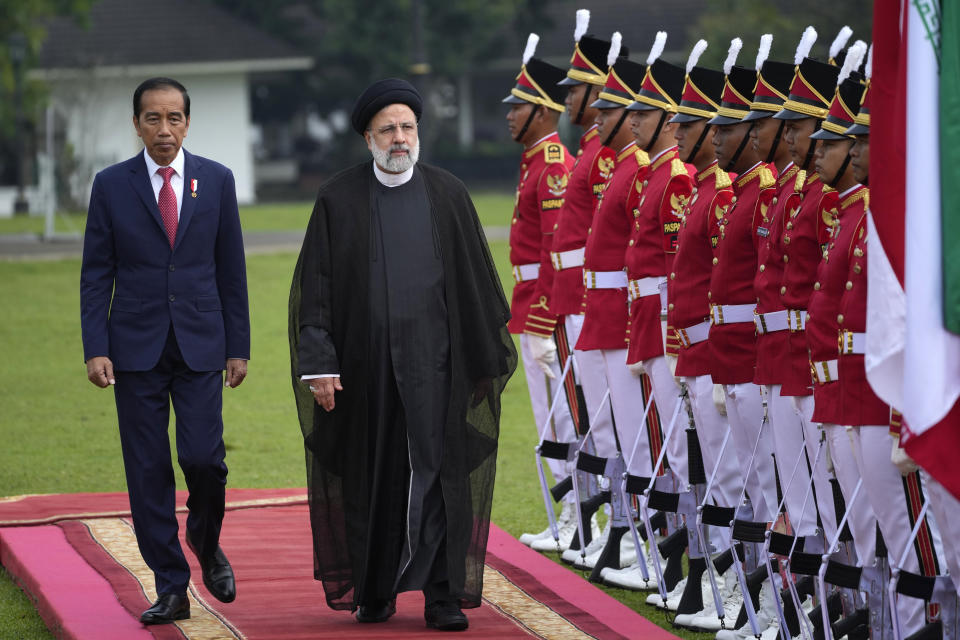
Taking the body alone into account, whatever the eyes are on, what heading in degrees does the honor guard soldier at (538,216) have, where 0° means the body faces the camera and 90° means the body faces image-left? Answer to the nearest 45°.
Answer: approximately 90°

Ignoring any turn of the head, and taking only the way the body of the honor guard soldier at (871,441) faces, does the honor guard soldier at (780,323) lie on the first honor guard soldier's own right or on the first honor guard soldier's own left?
on the first honor guard soldier's own right

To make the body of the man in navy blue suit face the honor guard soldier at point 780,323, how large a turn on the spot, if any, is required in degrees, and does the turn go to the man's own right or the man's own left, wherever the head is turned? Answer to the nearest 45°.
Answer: approximately 90° to the man's own left

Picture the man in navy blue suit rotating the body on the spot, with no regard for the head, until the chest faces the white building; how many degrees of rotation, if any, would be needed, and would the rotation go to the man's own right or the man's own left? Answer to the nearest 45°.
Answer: approximately 180°

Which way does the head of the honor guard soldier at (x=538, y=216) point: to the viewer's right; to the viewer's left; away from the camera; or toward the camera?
to the viewer's left

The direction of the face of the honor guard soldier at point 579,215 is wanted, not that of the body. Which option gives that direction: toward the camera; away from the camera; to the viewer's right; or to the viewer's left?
to the viewer's left

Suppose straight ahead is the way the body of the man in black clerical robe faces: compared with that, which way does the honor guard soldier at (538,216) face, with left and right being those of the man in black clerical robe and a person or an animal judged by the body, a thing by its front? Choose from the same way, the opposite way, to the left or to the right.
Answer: to the right

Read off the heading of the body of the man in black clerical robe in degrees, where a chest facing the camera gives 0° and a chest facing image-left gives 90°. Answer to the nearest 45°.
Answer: approximately 0°

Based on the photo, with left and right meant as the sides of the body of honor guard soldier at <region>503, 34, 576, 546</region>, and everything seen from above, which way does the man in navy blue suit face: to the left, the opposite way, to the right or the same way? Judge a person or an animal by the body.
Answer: to the left
